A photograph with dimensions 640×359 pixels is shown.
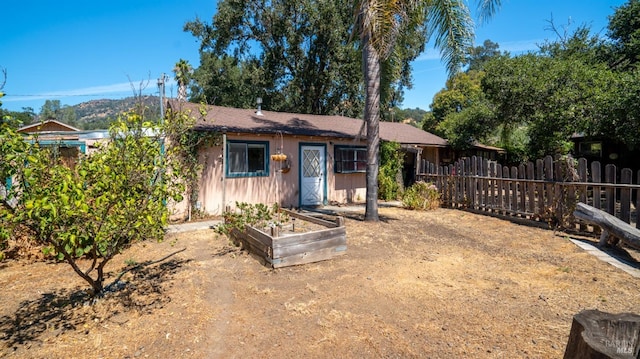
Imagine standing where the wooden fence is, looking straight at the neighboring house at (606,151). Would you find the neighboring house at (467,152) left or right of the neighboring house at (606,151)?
left

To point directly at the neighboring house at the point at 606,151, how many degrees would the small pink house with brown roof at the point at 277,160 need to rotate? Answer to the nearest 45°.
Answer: approximately 90° to its left

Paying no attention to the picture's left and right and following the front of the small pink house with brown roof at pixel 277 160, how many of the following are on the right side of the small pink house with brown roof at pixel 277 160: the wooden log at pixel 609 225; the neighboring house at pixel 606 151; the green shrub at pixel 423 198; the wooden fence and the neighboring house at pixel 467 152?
0

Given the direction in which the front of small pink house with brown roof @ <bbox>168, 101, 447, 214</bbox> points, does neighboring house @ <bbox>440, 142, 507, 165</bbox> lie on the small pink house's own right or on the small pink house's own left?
on the small pink house's own left

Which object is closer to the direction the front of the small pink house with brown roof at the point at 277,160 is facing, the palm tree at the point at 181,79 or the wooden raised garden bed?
the wooden raised garden bed

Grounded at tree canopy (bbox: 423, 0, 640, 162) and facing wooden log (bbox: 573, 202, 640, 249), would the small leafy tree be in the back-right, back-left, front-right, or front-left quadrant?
front-right

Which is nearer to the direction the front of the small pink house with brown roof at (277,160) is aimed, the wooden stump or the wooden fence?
the wooden stump

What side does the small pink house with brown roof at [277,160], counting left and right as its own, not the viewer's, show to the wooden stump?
front

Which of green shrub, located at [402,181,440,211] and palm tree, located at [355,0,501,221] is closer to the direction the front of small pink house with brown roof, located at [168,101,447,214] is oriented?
the palm tree

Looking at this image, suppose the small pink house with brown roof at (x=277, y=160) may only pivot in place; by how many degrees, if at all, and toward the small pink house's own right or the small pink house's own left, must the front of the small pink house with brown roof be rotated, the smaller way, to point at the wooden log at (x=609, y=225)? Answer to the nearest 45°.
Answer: approximately 45° to the small pink house's own left

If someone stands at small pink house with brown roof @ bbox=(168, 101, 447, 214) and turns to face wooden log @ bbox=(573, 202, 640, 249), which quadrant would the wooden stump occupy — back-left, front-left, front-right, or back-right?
front-right

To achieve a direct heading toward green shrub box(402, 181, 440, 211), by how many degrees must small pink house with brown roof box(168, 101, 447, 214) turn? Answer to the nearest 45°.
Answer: approximately 90° to its left

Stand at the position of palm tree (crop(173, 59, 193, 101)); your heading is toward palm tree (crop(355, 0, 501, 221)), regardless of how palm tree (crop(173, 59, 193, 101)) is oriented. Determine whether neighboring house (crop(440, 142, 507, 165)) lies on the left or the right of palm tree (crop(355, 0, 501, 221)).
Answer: left

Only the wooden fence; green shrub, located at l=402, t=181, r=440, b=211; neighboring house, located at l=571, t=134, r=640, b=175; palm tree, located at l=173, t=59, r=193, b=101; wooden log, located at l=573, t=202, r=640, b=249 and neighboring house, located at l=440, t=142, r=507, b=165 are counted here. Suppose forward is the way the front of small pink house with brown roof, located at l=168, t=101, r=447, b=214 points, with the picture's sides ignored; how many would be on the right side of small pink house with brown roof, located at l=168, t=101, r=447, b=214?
0

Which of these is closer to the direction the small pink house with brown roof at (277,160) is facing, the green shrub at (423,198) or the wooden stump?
the wooden stump

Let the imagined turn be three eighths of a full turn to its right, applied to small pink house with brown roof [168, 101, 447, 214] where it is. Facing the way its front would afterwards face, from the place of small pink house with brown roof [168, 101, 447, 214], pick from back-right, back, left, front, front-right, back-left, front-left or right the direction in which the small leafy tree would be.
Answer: back-left

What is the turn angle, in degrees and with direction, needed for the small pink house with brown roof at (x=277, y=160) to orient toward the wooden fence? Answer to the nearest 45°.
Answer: approximately 45° to its left

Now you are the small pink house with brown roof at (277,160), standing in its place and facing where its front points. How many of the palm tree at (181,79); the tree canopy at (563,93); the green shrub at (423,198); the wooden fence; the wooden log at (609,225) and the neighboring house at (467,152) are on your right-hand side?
1

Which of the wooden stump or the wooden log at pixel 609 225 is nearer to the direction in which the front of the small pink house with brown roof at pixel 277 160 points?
the wooden stump

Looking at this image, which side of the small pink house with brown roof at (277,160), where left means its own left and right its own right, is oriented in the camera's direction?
front
